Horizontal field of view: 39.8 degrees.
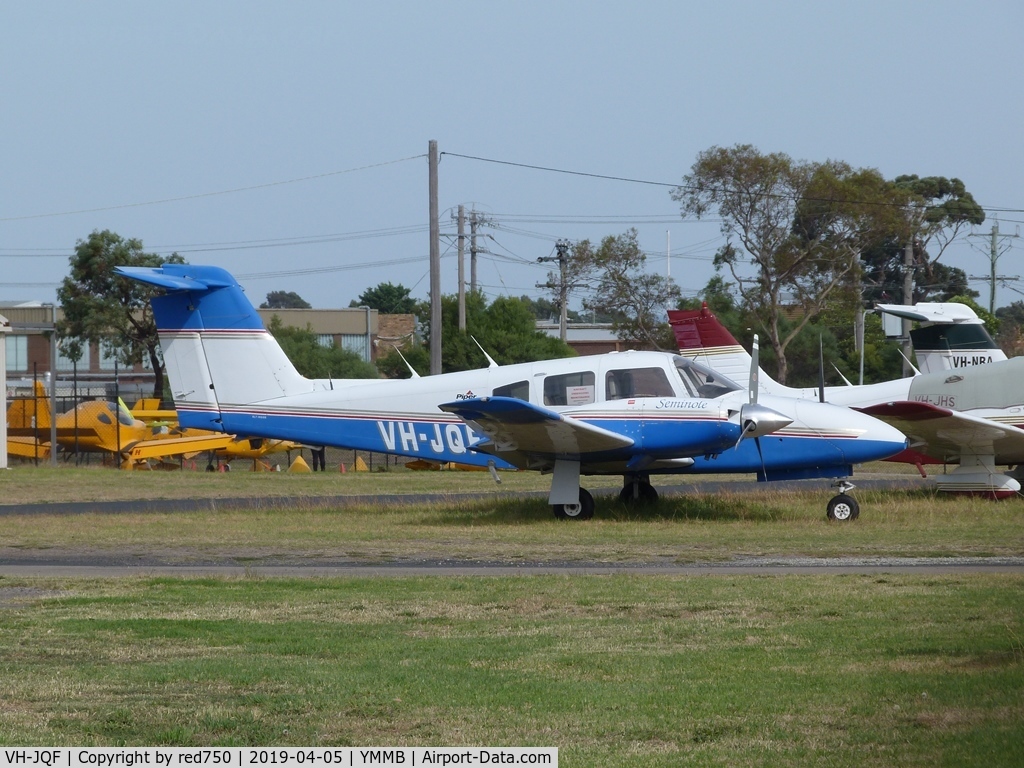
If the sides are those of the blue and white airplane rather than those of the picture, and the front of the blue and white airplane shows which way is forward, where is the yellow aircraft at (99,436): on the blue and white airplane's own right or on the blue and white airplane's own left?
on the blue and white airplane's own left

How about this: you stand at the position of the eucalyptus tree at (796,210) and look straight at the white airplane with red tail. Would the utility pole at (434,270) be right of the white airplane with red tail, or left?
right

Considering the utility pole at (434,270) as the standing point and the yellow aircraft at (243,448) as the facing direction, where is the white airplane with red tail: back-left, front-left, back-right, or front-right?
back-left

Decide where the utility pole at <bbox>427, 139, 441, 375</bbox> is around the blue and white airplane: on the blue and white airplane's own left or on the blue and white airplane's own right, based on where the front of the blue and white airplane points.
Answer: on the blue and white airplane's own left

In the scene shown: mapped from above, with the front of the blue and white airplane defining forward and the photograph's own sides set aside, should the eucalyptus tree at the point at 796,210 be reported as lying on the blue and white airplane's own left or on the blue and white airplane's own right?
on the blue and white airplane's own left

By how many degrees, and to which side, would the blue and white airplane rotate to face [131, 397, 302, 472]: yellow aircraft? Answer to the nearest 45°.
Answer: approximately 135° to its left

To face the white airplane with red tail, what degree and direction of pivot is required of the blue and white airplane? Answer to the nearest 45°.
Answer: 0° — it already faces it

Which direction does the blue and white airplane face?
to the viewer's right

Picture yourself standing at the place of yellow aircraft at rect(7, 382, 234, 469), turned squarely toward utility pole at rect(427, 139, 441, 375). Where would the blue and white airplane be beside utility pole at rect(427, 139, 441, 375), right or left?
right

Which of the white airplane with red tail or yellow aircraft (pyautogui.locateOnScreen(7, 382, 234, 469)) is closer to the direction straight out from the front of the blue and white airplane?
the white airplane with red tail
